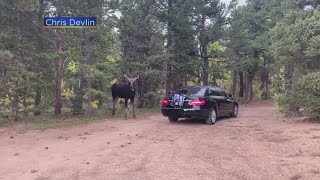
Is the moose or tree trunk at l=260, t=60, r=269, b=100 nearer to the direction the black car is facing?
the tree trunk

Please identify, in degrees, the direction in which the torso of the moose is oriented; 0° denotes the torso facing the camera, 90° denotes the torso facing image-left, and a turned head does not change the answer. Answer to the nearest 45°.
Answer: approximately 315°

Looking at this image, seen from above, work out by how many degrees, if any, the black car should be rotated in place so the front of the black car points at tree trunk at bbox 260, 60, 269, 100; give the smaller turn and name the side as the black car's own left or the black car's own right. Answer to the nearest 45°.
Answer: approximately 45° to the black car's own left

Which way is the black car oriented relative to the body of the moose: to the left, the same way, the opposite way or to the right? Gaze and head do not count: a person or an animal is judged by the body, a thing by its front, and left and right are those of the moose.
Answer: to the left

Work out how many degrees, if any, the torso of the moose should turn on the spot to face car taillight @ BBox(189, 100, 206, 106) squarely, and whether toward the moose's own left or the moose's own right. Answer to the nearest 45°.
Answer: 0° — it already faces it

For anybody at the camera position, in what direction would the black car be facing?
facing away from the viewer and to the right of the viewer

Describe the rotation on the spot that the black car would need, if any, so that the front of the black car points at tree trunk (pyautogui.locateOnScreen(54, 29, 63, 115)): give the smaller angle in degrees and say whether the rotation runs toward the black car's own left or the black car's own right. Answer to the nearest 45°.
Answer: approximately 135° to the black car's own left

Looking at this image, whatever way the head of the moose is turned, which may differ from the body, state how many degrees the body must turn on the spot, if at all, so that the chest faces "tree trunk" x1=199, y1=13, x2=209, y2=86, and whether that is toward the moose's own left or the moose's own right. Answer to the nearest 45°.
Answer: approximately 90° to the moose's own left

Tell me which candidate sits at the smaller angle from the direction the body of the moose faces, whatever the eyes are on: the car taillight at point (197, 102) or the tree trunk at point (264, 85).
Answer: the car taillight

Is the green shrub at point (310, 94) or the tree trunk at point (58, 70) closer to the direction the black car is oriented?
the green shrub
